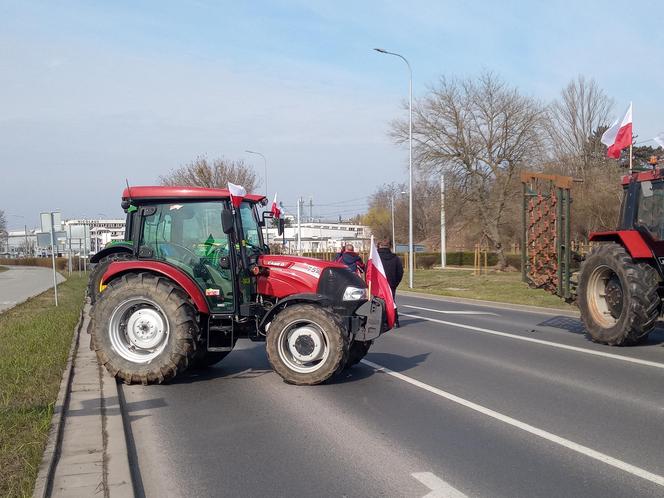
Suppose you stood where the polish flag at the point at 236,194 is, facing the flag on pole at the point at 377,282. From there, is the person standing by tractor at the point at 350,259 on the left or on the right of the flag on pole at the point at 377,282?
left

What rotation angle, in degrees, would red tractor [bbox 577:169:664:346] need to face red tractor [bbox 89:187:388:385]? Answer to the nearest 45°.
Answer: approximately 90° to its right

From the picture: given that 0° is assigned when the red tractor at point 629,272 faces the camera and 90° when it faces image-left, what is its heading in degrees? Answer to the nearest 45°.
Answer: approximately 315°
